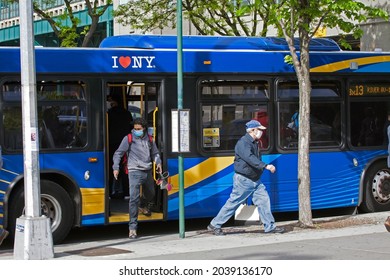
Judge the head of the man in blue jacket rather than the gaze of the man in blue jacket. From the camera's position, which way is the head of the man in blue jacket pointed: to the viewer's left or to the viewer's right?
to the viewer's right

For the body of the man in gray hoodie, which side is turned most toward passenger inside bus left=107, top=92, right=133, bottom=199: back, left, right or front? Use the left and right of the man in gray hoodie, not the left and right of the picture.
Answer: back

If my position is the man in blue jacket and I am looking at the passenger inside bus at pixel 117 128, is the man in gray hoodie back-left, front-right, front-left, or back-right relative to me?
front-left

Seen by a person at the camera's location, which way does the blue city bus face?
facing to the right of the viewer

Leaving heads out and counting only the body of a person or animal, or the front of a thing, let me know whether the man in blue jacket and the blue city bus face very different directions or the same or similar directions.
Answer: same or similar directions

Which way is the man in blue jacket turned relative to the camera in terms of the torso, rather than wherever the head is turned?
to the viewer's right

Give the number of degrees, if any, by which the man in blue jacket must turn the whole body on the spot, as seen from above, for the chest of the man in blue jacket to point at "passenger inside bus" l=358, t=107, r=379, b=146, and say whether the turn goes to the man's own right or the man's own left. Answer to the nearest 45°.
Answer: approximately 45° to the man's own left

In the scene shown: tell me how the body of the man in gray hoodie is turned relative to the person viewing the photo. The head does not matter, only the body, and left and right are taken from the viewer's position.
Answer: facing the viewer

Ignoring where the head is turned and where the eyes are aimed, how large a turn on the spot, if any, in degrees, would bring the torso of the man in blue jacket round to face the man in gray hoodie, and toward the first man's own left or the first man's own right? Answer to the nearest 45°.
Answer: approximately 180°

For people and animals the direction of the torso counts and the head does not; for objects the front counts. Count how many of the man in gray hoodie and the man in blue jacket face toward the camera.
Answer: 1

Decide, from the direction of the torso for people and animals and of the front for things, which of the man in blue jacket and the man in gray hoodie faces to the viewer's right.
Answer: the man in blue jacket

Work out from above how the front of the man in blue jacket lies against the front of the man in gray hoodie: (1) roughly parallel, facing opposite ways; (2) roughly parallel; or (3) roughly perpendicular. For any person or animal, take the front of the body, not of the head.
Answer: roughly perpendicular

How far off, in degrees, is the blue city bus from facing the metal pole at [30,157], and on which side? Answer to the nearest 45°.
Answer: approximately 135° to its right
